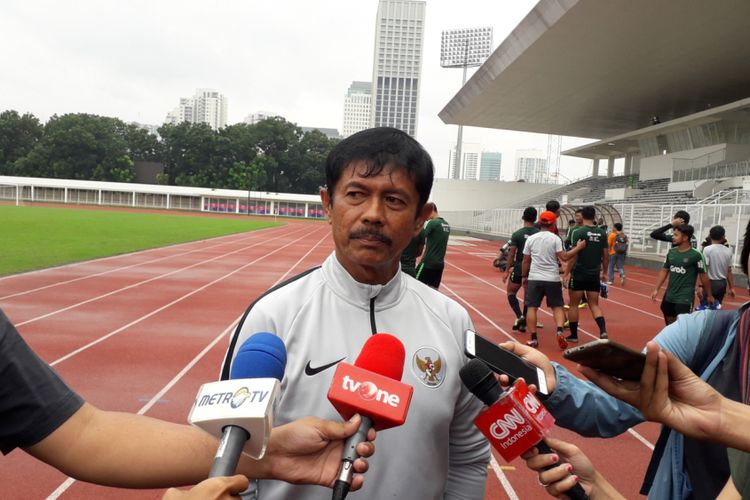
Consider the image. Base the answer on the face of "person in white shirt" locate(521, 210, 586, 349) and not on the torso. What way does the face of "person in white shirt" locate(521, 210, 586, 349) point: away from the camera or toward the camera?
away from the camera

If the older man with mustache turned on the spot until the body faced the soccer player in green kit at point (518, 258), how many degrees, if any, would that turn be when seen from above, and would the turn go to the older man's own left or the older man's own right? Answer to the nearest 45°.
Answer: approximately 180°

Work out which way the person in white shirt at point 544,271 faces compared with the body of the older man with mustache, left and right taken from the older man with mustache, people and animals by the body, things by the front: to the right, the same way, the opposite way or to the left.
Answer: the opposite way

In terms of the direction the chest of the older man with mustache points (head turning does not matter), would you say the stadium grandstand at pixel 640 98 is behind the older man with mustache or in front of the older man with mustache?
behind

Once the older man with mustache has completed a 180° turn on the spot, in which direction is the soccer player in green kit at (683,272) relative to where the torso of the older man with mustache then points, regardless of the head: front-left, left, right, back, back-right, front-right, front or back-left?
front-right

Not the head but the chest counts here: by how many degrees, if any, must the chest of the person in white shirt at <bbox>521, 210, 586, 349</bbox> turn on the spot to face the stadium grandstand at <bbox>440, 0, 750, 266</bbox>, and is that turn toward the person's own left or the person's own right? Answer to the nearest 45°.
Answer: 0° — they already face it

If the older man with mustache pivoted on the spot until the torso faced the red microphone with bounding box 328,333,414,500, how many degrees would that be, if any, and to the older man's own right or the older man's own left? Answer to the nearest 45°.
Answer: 0° — they already face it

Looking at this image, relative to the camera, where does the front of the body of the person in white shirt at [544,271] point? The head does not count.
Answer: away from the camera
